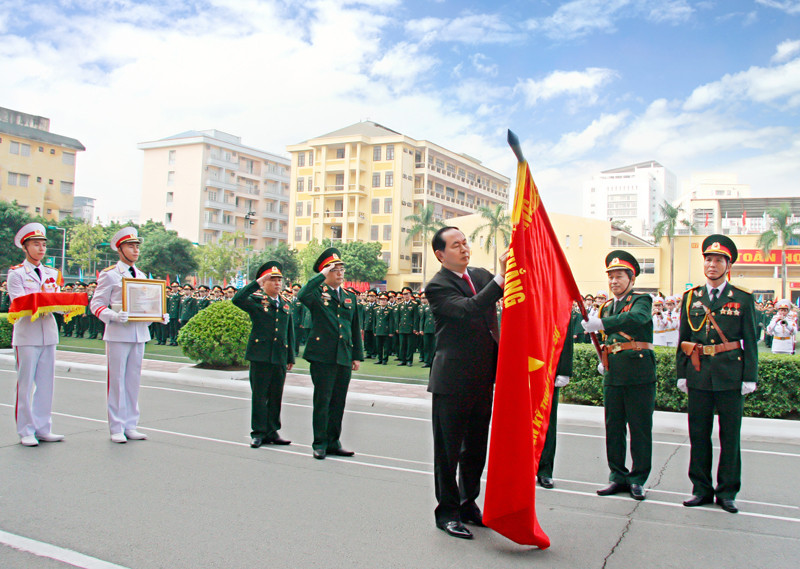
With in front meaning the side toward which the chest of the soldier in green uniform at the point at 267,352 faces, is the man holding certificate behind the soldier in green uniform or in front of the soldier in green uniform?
behind

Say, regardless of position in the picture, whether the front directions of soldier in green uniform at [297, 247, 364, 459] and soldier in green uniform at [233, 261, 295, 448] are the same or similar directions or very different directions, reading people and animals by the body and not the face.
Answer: same or similar directions

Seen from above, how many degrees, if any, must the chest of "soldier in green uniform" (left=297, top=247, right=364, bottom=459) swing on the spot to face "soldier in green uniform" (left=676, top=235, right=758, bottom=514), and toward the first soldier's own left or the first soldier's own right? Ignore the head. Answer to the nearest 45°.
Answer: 0° — they already face them

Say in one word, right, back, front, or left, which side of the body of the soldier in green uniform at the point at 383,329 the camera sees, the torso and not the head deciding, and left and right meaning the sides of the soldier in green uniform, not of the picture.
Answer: front

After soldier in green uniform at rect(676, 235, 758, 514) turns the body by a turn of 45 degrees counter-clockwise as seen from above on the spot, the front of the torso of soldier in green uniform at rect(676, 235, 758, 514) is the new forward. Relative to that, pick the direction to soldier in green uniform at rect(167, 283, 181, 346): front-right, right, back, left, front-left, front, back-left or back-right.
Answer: back

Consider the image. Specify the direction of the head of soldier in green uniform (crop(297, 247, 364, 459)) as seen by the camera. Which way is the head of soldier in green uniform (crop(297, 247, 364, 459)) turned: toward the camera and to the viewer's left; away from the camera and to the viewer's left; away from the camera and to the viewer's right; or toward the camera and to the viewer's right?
toward the camera and to the viewer's right

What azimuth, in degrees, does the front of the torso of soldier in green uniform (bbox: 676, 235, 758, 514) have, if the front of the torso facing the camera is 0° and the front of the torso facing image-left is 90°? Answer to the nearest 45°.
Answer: approximately 0°

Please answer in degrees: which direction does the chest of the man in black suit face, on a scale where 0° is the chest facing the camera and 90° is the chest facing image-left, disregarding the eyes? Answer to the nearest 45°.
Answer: approximately 315°

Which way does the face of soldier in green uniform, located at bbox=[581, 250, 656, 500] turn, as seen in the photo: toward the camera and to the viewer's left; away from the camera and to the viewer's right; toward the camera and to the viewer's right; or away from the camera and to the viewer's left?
toward the camera and to the viewer's left

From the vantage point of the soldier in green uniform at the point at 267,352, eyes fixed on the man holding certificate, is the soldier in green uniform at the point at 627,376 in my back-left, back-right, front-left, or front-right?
back-left

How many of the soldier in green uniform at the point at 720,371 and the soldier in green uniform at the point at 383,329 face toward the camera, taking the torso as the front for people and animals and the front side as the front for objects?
2

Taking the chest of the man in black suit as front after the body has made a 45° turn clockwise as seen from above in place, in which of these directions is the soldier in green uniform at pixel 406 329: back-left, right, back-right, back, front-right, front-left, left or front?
back

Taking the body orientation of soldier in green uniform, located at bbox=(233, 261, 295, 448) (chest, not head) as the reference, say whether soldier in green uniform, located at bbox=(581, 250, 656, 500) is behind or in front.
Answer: in front

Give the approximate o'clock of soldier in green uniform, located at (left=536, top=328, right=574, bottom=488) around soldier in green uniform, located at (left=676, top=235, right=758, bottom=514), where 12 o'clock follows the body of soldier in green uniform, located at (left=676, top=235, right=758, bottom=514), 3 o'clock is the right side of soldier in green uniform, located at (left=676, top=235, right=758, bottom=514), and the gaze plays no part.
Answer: soldier in green uniform, located at (left=536, top=328, right=574, bottom=488) is roughly at 3 o'clock from soldier in green uniform, located at (left=676, top=235, right=758, bottom=514).

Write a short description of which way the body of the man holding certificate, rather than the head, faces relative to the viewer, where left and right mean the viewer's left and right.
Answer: facing the viewer and to the right of the viewer

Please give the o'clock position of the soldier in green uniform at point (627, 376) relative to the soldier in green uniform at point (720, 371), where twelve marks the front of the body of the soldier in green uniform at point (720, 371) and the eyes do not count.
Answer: the soldier in green uniform at point (627, 376) is roughly at 3 o'clock from the soldier in green uniform at point (720, 371).

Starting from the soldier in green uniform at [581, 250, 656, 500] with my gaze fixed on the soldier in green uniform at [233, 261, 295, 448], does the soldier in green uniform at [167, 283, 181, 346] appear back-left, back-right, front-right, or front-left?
front-right
